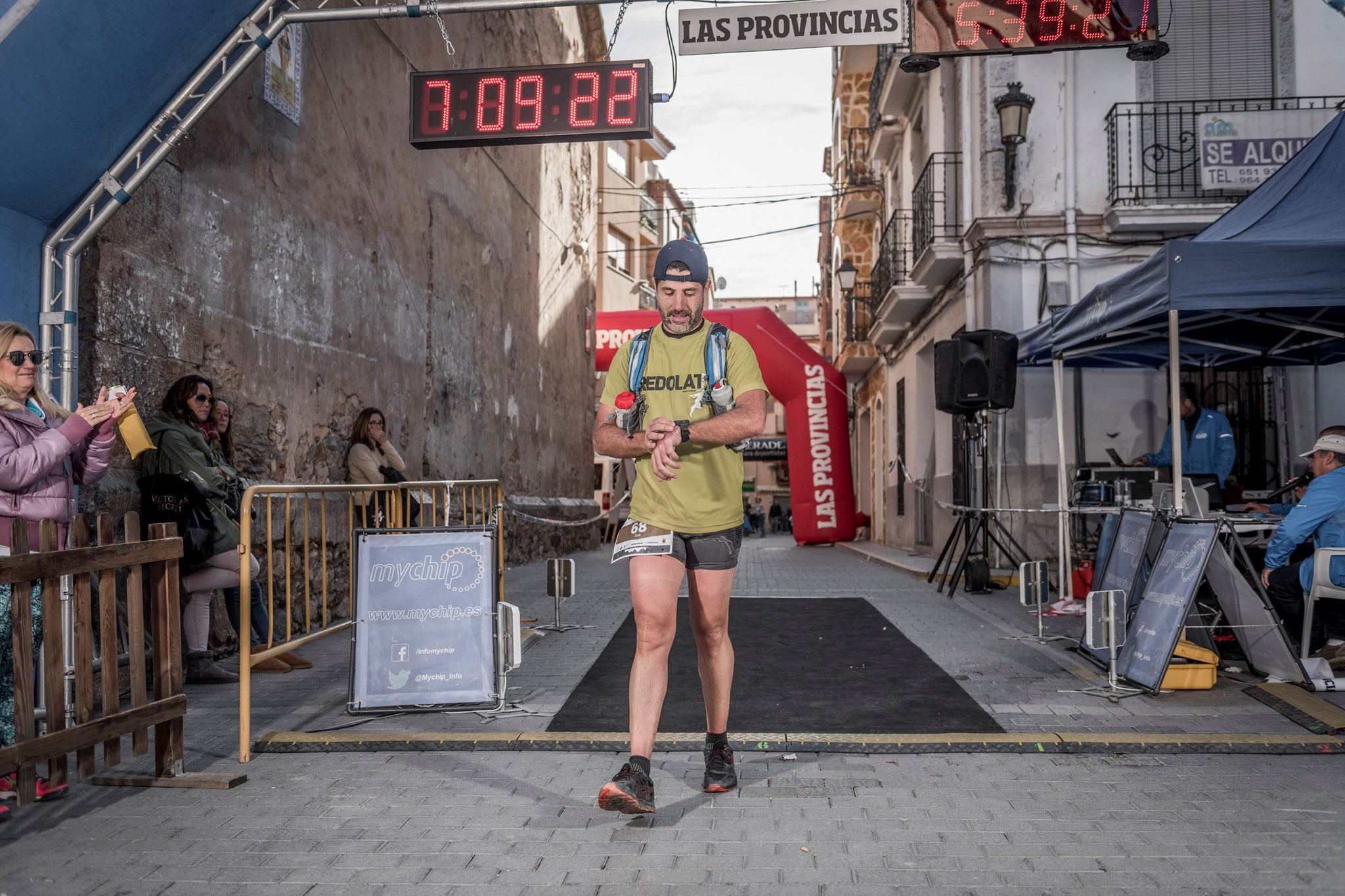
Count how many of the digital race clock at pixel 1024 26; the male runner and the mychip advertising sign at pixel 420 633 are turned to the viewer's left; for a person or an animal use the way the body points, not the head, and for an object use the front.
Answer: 0

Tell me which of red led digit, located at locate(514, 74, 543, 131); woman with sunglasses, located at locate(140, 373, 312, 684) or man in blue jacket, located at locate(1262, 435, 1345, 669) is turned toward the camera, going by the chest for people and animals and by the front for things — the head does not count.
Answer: the red led digit

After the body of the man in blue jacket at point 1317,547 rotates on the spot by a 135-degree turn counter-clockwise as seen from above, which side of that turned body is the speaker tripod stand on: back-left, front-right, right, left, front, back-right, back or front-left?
back

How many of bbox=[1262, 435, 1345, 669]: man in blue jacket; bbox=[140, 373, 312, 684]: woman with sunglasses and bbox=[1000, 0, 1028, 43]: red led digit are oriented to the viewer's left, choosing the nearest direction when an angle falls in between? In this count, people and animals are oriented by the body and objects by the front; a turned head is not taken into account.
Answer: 1

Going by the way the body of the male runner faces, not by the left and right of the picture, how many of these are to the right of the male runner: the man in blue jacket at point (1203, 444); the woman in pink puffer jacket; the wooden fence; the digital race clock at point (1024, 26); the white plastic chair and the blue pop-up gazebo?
2

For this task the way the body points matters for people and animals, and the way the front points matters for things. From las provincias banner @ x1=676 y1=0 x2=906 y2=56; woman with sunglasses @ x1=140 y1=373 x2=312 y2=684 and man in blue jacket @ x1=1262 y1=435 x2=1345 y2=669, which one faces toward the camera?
the las provincias banner

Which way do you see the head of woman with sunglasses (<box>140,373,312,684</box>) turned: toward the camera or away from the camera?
toward the camera

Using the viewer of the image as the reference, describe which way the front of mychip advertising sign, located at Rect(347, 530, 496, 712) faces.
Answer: facing the viewer

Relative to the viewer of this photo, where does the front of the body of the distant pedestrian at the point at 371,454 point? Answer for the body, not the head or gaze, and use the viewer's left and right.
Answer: facing the viewer and to the right of the viewer

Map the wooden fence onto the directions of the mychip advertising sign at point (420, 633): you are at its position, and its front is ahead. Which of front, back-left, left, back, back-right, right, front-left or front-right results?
front-right

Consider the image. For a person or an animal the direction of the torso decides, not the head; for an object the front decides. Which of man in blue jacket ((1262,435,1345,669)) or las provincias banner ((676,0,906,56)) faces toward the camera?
the las provincias banner

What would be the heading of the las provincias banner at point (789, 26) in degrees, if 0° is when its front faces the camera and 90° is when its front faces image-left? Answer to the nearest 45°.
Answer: approximately 0°

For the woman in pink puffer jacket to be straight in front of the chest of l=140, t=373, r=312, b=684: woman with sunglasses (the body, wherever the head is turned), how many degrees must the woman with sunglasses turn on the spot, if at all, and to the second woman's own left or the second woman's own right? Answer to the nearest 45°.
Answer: approximately 90° to the second woman's own right

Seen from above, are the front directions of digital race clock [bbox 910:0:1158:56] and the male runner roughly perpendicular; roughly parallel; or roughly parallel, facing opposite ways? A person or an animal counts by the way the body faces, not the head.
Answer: roughly parallel

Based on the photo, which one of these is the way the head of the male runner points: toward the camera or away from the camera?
toward the camera

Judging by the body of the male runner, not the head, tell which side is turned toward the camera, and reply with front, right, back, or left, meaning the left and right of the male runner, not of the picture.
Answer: front

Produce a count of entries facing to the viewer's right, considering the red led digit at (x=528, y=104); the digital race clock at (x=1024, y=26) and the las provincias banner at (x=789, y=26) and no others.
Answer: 0
